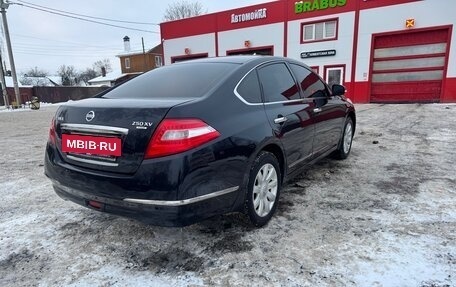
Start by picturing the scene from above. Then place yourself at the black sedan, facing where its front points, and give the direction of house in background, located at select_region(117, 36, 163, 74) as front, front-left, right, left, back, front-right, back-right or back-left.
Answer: front-left

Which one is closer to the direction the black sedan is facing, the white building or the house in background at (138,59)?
the white building

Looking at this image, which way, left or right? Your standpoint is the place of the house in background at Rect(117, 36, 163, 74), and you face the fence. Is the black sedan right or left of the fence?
left

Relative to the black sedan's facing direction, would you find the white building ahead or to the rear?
ahead

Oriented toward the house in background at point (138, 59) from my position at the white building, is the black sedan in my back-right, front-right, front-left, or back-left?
back-left

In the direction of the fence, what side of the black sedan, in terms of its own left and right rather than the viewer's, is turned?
left

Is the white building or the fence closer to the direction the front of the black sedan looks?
the white building

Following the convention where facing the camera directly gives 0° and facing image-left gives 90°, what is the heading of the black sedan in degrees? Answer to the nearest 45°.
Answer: approximately 225°
